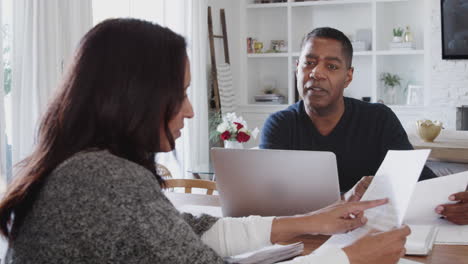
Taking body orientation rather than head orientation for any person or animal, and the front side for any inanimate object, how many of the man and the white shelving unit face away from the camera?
0

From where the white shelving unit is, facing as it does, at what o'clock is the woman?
The woman is roughly at 12 o'clock from the white shelving unit.

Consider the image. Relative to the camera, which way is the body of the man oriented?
toward the camera

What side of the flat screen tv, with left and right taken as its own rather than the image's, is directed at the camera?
front

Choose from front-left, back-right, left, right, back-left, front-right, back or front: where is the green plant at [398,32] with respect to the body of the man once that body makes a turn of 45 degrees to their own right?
back-right

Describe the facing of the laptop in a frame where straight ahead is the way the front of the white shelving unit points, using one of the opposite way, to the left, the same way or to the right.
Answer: the opposite way

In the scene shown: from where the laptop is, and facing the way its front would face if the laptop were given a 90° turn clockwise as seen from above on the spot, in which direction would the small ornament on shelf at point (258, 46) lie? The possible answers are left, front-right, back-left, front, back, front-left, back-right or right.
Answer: left

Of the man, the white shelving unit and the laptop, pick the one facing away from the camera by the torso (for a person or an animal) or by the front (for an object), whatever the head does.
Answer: the laptop

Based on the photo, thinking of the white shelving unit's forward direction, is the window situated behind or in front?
in front

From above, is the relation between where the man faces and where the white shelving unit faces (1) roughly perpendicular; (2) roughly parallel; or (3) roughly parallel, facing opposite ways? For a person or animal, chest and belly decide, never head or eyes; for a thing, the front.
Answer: roughly parallel

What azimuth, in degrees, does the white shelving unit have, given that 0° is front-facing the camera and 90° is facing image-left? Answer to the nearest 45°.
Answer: approximately 0°

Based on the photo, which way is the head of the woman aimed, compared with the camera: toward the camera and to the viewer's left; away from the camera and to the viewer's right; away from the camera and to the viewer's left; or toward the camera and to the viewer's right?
away from the camera and to the viewer's right

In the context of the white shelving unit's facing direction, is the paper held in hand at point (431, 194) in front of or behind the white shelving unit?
in front

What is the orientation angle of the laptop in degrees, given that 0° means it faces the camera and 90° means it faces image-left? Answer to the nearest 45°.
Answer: approximately 180°

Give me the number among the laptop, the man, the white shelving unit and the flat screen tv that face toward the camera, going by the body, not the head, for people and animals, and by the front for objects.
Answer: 3
